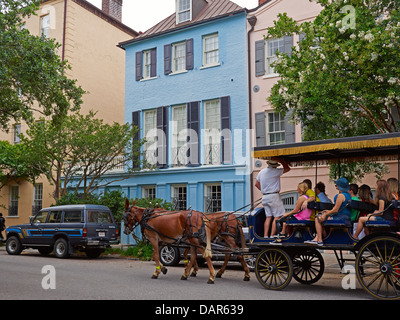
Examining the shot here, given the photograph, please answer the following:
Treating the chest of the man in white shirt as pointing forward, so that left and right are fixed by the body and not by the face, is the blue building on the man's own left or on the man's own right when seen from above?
on the man's own left

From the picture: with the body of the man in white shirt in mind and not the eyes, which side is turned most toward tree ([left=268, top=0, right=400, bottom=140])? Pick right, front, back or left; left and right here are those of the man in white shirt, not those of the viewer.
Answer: front

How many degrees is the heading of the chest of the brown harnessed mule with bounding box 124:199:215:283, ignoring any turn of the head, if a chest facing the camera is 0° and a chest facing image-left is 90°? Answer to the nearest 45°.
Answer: approximately 90°

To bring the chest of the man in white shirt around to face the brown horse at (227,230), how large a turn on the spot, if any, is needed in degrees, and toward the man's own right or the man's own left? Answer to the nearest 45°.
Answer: approximately 90° to the man's own left

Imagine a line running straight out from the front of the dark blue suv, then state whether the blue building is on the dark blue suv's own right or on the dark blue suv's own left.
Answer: on the dark blue suv's own right

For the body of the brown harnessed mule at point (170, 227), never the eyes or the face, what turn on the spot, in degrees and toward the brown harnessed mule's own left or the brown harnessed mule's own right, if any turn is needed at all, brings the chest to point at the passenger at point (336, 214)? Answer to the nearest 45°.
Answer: approximately 135° to the brown harnessed mule's own left

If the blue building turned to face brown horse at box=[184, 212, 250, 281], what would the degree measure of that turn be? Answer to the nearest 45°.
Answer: approximately 45° to its left

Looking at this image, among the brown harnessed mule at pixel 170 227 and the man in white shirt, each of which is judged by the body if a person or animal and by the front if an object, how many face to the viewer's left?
1

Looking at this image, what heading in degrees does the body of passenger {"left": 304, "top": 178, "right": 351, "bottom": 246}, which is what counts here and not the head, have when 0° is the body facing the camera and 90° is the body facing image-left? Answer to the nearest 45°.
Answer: approximately 90°

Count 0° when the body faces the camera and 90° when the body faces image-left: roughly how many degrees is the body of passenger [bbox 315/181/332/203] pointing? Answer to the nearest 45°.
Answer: approximately 90°

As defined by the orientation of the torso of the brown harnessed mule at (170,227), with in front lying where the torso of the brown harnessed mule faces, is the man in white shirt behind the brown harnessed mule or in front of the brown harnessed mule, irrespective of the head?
behind

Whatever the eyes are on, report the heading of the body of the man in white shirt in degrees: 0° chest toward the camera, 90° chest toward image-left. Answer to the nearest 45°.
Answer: approximately 225°

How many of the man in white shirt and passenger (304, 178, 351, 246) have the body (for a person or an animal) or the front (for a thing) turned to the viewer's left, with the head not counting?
1

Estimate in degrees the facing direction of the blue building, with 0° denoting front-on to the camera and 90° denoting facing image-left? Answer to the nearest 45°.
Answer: approximately 45°

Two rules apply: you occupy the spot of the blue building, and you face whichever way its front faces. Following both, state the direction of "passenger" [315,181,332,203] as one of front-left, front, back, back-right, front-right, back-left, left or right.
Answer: front-left

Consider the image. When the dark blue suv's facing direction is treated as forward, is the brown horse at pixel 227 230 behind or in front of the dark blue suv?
behind

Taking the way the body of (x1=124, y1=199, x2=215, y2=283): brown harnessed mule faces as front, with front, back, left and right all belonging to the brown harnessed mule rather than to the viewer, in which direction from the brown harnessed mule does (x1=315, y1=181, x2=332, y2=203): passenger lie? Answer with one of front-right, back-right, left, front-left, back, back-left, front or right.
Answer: back-left
